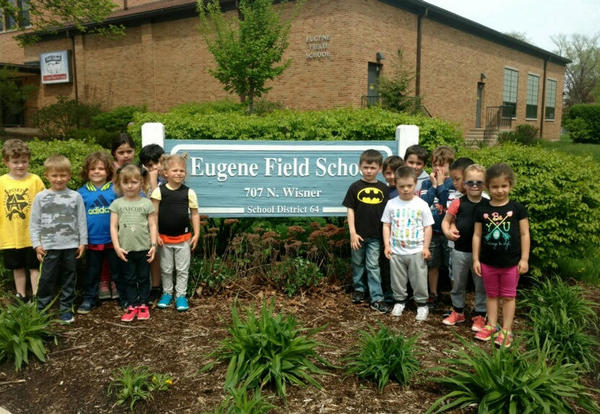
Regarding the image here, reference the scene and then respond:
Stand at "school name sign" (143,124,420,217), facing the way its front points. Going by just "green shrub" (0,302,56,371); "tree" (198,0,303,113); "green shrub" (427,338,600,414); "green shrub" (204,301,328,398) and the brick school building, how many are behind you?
2

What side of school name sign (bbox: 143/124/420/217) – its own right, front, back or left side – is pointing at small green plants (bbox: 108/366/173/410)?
front

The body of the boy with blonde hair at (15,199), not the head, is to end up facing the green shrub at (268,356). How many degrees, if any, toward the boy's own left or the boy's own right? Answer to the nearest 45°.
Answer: approximately 45° to the boy's own left

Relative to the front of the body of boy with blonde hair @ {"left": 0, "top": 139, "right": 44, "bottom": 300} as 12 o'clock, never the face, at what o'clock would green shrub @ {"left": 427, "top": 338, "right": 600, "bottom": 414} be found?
The green shrub is roughly at 11 o'clock from the boy with blonde hair.

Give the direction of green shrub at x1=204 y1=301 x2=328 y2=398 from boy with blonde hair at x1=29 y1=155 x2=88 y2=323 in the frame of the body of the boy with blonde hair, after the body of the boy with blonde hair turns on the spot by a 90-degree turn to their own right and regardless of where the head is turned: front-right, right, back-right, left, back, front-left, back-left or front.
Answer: back-left

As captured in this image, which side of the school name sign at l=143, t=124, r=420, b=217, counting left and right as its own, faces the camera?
front

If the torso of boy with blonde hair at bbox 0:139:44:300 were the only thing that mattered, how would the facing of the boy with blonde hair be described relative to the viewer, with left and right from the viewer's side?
facing the viewer

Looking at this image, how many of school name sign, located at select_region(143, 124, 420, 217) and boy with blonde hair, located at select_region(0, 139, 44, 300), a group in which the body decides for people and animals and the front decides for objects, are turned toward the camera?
2

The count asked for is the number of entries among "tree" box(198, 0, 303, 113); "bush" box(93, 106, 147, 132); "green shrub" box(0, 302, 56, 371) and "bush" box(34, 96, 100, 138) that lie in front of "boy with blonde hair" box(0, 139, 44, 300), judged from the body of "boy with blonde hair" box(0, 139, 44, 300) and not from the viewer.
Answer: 1

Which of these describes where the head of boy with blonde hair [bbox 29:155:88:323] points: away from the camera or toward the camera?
toward the camera

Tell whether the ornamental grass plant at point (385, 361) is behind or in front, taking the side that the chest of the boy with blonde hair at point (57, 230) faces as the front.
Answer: in front

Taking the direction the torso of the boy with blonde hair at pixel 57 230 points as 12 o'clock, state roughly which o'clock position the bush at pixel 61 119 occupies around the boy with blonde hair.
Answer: The bush is roughly at 6 o'clock from the boy with blonde hair.

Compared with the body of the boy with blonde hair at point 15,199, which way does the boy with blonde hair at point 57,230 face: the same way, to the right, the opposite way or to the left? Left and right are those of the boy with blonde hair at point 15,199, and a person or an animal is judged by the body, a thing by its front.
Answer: the same way

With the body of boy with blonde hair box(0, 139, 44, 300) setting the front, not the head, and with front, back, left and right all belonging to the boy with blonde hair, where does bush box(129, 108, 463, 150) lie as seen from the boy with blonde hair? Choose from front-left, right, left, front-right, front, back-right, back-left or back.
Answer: left
